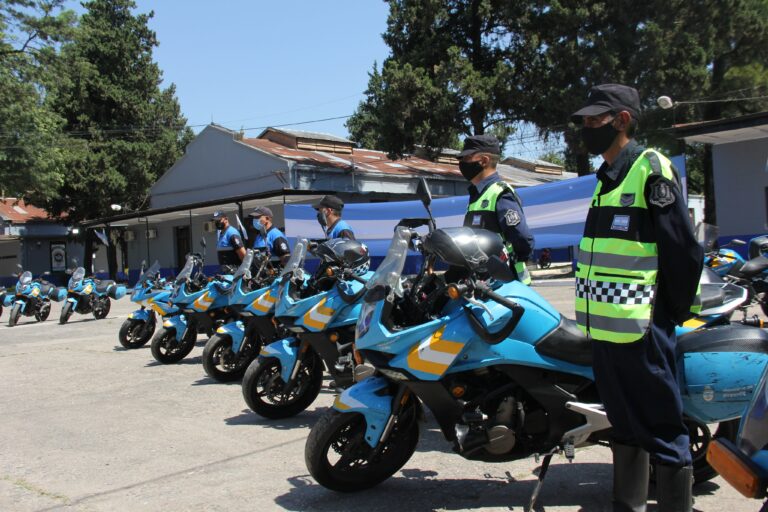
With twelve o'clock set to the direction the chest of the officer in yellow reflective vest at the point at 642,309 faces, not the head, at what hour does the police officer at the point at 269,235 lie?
The police officer is roughly at 3 o'clock from the officer in yellow reflective vest.

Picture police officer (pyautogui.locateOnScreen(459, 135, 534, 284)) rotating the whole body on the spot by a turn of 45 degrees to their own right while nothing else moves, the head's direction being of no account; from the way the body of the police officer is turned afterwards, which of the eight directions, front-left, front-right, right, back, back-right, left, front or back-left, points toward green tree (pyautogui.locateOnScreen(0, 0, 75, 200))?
front-right

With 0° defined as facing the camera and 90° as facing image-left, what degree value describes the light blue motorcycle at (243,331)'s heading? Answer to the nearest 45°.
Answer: approximately 45°

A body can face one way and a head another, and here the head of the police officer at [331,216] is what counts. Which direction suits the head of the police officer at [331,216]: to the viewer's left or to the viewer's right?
to the viewer's left

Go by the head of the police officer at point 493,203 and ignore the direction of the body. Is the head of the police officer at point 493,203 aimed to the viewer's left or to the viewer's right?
to the viewer's left

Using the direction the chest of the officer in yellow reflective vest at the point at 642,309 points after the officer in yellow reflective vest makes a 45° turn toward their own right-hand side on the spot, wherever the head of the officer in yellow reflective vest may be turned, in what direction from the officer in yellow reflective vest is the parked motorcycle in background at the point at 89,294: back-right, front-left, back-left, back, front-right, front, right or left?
front-right

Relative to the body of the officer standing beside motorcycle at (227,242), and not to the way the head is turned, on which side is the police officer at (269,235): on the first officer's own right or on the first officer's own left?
on the first officer's own left
